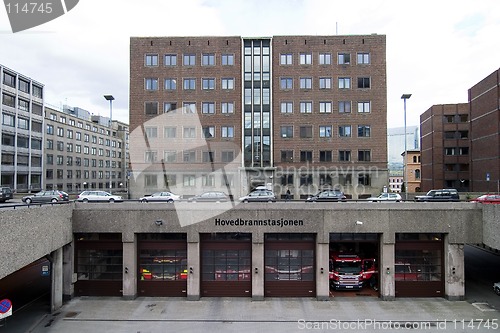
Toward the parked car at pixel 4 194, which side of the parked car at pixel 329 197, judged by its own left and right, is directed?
front

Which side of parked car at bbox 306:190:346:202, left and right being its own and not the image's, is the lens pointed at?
left

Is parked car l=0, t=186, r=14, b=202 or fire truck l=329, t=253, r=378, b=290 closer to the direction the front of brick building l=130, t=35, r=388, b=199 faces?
the fire truck

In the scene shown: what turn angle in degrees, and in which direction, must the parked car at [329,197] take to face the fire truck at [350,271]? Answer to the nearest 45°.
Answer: approximately 90° to its left

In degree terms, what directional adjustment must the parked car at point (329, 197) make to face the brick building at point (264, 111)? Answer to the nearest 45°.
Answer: approximately 45° to its right

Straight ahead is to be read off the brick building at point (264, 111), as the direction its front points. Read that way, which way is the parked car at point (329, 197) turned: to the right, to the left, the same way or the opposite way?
to the right

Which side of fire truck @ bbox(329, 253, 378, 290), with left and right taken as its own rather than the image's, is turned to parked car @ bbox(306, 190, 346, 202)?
back

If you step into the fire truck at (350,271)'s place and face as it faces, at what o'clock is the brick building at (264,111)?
The brick building is roughly at 5 o'clock from the fire truck.

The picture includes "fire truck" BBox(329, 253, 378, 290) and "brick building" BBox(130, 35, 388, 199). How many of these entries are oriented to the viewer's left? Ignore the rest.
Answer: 0
